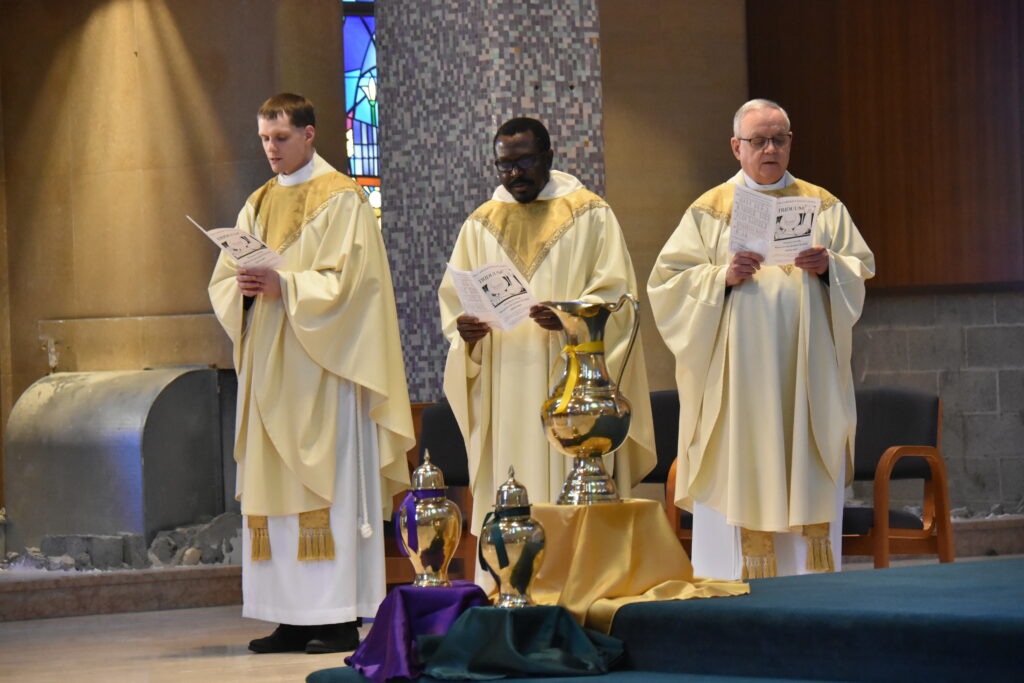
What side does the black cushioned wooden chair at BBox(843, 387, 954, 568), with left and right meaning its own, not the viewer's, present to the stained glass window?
right

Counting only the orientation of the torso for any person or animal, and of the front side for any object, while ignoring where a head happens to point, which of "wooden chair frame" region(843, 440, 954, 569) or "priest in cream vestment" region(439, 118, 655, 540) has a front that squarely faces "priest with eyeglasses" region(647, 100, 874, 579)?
the wooden chair frame

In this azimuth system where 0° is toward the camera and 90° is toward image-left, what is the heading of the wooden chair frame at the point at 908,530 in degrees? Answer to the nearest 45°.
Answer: approximately 45°

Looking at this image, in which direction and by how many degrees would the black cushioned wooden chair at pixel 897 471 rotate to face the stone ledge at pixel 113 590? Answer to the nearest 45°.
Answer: approximately 45° to its right
